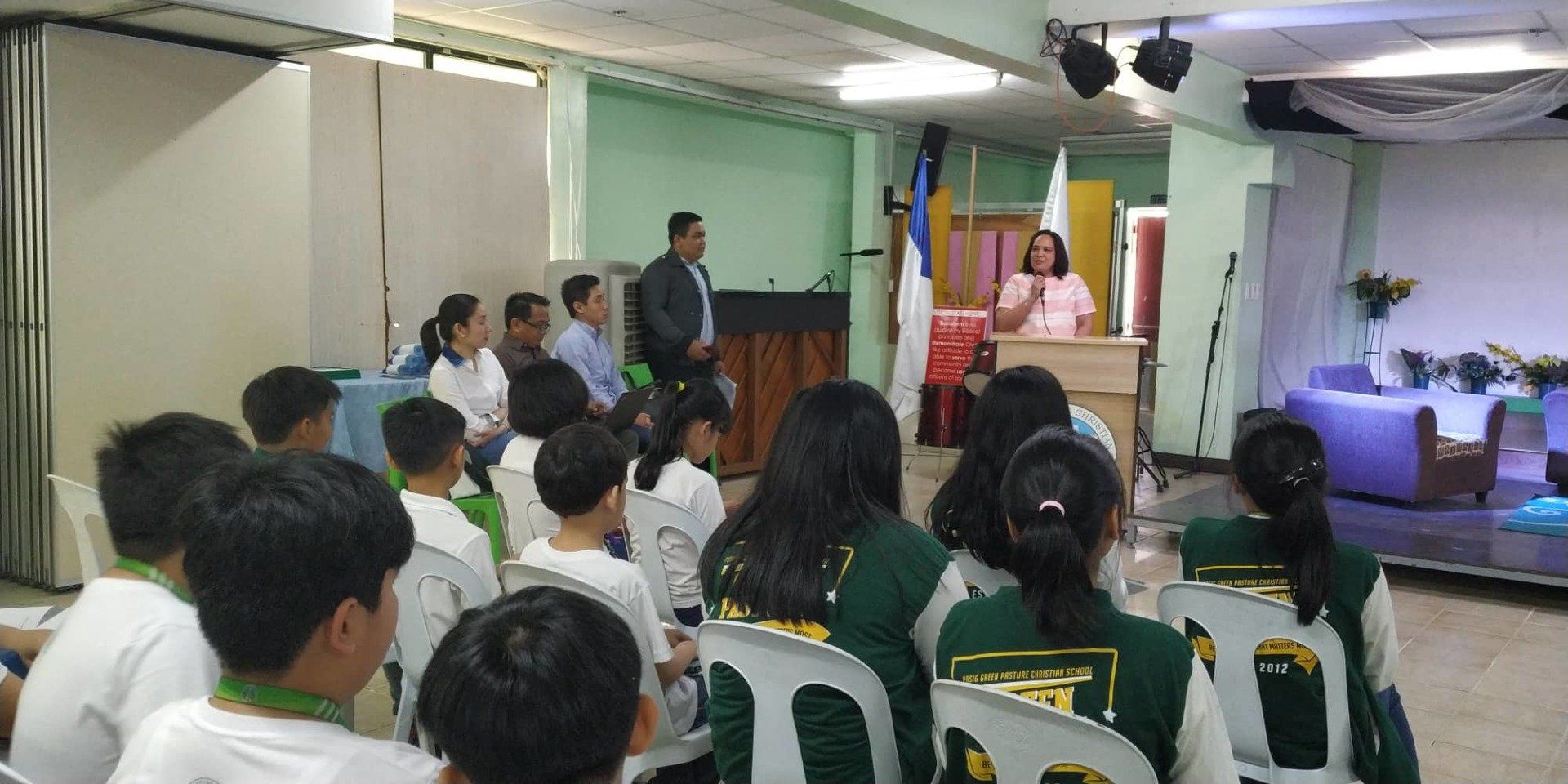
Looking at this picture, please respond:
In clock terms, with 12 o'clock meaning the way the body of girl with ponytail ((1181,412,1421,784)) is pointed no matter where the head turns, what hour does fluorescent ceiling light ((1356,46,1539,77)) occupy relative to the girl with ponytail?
The fluorescent ceiling light is roughly at 12 o'clock from the girl with ponytail.

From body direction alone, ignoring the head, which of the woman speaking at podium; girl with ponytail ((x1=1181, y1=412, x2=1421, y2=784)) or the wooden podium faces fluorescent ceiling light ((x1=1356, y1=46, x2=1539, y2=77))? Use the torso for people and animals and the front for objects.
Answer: the girl with ponytail

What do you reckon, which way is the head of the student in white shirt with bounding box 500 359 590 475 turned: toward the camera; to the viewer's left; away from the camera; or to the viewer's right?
away from the camera

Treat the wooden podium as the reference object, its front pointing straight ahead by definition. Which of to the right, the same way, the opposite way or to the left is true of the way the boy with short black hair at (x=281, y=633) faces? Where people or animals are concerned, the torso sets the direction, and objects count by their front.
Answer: the opposite way

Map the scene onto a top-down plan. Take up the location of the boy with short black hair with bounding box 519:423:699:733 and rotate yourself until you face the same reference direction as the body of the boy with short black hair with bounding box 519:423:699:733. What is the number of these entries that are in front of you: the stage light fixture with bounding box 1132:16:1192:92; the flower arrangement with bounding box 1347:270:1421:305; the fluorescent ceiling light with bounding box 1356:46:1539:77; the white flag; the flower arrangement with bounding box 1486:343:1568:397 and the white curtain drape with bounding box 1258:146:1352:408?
6

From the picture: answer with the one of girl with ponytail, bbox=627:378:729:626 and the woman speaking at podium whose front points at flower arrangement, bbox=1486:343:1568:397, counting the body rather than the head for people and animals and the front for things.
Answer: the girl with ponytail

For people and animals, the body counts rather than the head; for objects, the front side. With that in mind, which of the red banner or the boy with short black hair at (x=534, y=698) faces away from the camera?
the boy with short black hair

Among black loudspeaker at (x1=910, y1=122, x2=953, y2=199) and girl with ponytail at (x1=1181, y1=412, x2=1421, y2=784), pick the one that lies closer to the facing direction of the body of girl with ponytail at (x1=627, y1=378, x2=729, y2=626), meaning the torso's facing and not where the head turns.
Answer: the black loudspeaker

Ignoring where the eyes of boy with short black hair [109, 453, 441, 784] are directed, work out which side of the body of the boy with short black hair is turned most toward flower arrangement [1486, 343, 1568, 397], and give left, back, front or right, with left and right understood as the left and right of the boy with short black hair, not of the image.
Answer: front

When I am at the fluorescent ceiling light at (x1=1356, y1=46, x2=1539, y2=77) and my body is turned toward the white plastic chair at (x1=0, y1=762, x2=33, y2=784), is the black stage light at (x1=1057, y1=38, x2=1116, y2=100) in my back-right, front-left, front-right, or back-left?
front-right

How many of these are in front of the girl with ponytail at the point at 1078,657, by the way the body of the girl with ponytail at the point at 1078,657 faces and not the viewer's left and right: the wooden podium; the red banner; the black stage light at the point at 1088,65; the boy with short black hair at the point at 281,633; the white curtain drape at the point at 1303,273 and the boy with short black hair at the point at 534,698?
4

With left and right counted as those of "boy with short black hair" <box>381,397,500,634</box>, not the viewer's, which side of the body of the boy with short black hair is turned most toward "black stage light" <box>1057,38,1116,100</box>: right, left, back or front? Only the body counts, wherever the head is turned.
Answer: front

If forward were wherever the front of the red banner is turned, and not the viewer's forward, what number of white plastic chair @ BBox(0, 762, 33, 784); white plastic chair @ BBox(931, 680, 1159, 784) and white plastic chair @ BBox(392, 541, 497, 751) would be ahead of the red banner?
3

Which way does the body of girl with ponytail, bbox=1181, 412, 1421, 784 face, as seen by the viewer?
away from the camera

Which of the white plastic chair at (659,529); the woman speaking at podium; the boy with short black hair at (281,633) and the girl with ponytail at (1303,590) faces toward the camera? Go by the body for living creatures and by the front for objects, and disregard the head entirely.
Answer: the woman speaking at podium

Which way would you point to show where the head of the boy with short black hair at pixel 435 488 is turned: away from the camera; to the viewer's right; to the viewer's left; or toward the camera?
away from the camera

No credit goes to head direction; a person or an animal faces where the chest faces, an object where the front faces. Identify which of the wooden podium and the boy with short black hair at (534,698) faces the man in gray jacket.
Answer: the boy with short black hair

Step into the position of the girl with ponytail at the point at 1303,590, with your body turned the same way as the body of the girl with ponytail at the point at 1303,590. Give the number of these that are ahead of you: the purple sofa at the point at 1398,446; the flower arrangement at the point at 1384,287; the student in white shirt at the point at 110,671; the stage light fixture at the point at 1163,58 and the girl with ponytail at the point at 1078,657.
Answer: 3

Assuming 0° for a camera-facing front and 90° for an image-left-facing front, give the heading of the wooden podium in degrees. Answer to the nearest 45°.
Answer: approximately 0°

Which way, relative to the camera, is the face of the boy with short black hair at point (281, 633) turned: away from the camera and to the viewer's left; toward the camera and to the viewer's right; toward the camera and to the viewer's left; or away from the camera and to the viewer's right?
away from the camera and to the viewer's right

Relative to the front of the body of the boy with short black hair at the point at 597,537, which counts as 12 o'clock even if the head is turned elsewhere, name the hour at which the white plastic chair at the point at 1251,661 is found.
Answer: The white plastic chair is roughly at 2 o'clock from the boy with short black hair.

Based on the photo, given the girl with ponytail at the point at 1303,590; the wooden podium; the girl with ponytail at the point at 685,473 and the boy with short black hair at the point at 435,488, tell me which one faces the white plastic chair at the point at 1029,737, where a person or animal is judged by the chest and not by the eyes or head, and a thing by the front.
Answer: the wooden podium
